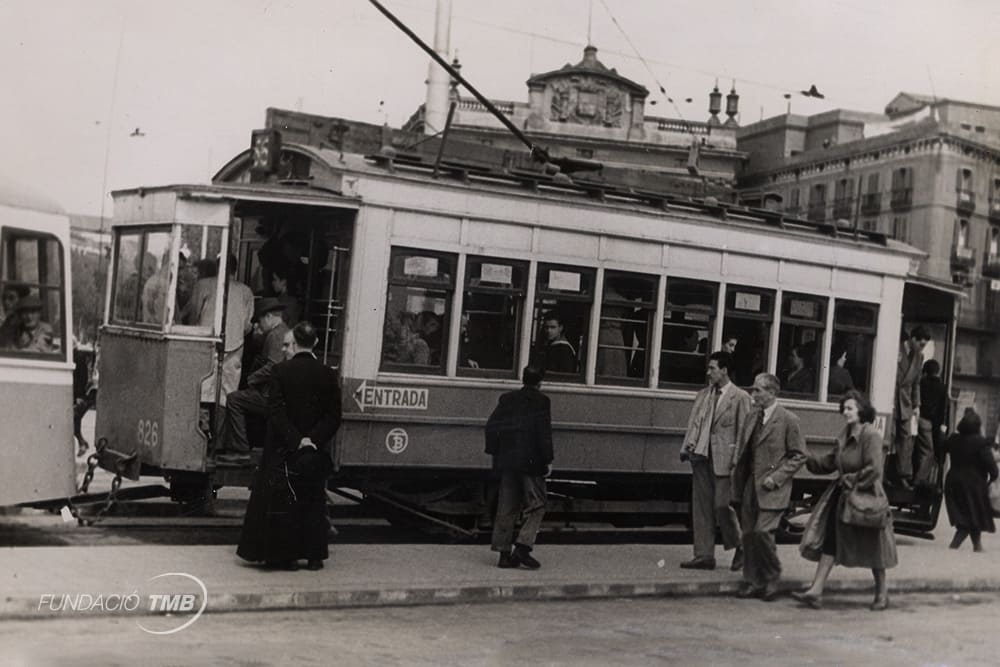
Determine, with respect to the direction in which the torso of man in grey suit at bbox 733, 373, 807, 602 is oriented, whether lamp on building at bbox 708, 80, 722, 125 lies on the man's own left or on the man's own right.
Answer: on the man's own right

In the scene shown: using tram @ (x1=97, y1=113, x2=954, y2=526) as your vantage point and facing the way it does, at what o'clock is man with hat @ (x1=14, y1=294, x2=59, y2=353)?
The man with hat is roughly at 6 o'clock from the tram.

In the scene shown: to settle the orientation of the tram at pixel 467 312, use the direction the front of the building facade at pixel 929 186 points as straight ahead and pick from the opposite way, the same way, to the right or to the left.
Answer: the opposite way

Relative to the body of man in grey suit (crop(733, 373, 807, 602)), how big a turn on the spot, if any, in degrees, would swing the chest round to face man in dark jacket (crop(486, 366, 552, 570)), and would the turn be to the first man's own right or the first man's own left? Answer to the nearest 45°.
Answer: approximately 45° to the first man's own right

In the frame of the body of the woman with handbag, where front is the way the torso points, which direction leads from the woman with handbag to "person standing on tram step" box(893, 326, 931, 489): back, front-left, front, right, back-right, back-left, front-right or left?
back-right

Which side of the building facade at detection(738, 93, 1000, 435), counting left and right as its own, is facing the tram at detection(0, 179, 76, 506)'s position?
front

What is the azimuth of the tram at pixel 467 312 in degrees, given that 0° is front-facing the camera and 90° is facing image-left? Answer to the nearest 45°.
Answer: approximately 225°

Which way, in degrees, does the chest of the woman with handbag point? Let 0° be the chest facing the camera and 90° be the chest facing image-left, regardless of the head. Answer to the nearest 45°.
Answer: approximately 45°

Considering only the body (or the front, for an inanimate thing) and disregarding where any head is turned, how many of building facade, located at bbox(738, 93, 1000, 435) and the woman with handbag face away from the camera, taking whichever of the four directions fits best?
0

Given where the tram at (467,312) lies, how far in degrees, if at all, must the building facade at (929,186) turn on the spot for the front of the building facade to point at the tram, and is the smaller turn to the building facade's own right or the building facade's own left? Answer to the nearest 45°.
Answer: approximately 45° to the building facade's own left
